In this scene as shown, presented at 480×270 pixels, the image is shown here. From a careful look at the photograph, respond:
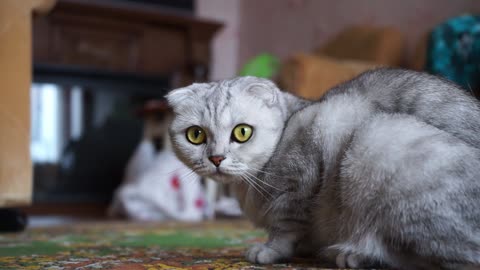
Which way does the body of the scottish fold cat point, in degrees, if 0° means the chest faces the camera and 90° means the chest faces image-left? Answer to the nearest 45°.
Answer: approximately 90°

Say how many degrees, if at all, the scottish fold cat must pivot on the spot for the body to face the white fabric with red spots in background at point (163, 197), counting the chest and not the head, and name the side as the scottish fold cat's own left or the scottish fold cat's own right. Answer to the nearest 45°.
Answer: approximately 45° to the scottish fold cat's own right

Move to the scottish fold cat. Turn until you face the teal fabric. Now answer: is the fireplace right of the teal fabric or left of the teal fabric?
left

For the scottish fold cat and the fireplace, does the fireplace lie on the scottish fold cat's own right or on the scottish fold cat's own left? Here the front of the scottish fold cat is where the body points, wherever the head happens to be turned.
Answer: on the scottish fold cat's own right

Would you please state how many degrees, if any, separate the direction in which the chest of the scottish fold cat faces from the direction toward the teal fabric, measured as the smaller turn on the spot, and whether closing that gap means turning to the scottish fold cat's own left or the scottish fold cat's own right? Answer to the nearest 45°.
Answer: approximately 90° to the scottish fold cat's own right

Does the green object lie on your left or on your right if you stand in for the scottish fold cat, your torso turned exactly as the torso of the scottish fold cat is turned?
on your right

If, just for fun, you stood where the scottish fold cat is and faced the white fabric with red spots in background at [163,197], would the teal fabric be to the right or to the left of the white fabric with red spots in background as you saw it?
right
